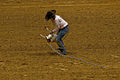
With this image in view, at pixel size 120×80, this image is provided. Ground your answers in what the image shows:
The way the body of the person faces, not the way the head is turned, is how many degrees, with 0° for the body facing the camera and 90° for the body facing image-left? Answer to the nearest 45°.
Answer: approximately 90°

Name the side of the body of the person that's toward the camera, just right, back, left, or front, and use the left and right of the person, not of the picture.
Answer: left
